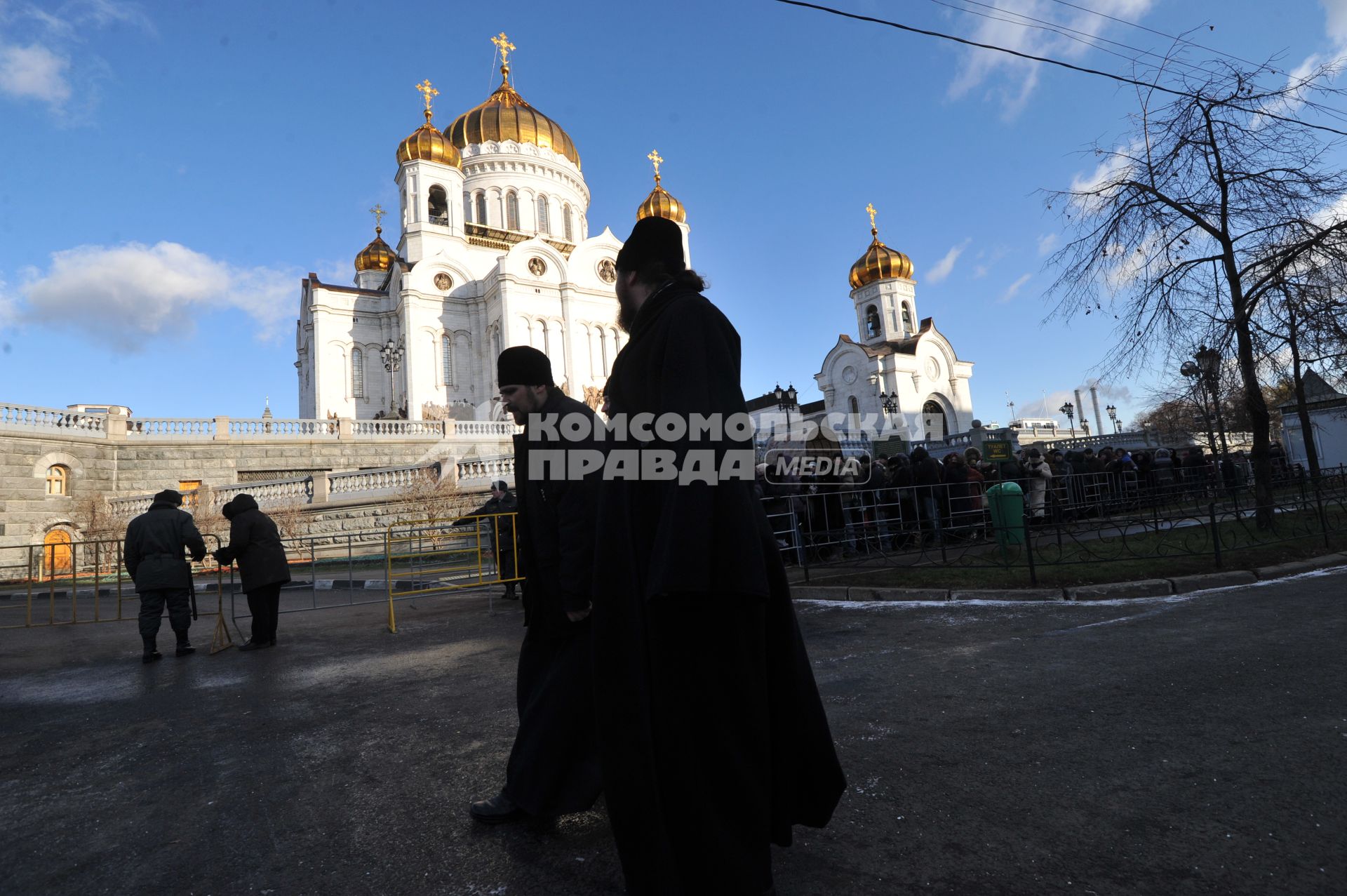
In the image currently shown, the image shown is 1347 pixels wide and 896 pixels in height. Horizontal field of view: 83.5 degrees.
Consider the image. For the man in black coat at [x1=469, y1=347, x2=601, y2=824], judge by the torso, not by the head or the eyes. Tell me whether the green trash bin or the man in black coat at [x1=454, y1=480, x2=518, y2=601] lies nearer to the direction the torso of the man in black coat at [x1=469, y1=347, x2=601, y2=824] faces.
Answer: the man in black coat

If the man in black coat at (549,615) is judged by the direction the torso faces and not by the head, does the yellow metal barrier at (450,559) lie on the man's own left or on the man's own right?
on the man's own right

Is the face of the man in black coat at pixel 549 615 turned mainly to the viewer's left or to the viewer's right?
to the viewer's left

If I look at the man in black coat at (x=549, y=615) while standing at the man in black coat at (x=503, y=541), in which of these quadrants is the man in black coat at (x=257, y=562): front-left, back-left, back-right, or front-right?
front-right

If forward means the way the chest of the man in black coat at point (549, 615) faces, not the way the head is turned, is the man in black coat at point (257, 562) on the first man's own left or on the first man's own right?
on the first man's own right

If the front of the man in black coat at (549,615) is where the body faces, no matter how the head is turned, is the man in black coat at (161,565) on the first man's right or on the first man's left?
on the first man's right

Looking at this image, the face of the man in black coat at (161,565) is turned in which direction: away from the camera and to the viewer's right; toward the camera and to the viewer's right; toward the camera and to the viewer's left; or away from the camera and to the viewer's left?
away from the camera and to the viewer's right

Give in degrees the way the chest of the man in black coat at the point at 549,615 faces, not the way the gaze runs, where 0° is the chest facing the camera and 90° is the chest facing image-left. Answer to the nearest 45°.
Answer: approximately 90°

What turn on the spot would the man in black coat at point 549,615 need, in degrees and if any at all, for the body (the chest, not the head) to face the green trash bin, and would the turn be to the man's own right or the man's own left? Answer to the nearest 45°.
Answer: approximately 135° to the man's own right

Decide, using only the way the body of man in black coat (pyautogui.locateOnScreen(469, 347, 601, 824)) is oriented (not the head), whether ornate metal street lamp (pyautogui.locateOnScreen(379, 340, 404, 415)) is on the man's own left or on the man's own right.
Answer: on the man's own right

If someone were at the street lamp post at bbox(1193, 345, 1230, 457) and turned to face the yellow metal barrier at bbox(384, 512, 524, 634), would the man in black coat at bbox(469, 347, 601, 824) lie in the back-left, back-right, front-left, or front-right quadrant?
front-left
